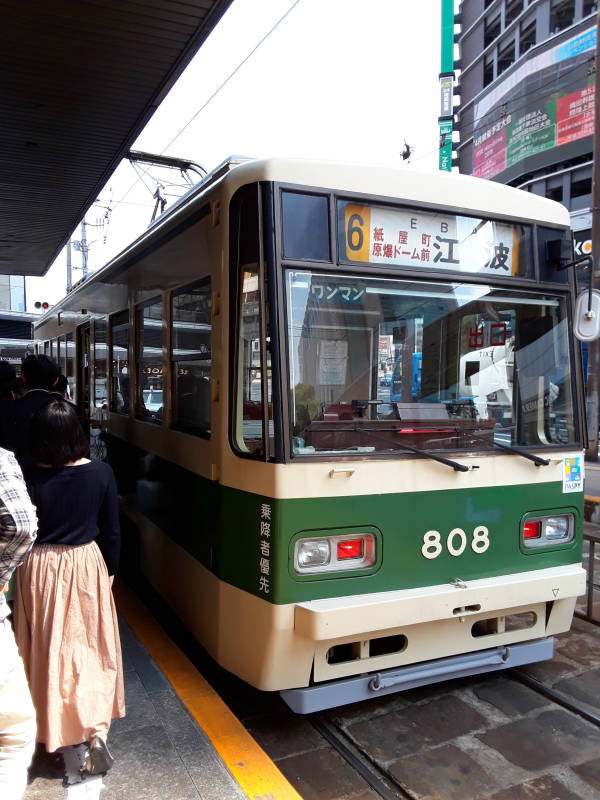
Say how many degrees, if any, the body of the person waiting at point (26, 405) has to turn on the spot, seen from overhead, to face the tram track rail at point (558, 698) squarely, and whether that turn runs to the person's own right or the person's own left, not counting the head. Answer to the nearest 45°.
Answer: approximately 135° to the person's own right

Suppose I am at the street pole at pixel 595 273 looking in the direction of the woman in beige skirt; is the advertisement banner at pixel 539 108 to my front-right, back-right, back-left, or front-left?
back-right

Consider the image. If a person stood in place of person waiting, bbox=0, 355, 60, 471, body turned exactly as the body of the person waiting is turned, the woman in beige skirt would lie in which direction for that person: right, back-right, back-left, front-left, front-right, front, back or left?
back

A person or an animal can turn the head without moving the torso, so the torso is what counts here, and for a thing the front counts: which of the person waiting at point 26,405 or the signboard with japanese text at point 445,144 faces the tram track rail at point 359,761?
the signboard with japanese text

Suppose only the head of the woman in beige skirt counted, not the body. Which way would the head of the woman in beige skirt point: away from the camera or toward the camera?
away from the camera

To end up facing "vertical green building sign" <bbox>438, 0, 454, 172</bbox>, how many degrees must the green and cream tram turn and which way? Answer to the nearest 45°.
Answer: approximately 135° to its left

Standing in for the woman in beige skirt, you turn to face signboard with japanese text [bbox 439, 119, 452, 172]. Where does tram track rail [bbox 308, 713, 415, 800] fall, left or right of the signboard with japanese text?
right

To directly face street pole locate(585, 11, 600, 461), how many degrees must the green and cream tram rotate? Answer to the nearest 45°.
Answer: approximately 90° to its left

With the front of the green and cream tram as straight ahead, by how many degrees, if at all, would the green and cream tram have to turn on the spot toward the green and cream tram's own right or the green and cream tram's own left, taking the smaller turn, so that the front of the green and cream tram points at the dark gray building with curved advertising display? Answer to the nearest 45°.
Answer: approximately 135° to the green and cream tram's own left

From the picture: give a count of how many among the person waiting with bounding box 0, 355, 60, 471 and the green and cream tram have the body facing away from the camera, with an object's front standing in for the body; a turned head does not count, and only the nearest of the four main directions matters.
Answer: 1

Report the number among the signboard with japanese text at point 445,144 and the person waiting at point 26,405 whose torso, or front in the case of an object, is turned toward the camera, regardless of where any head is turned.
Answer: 1

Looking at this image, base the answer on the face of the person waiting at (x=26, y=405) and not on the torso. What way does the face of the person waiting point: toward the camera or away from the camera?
away from the camera
